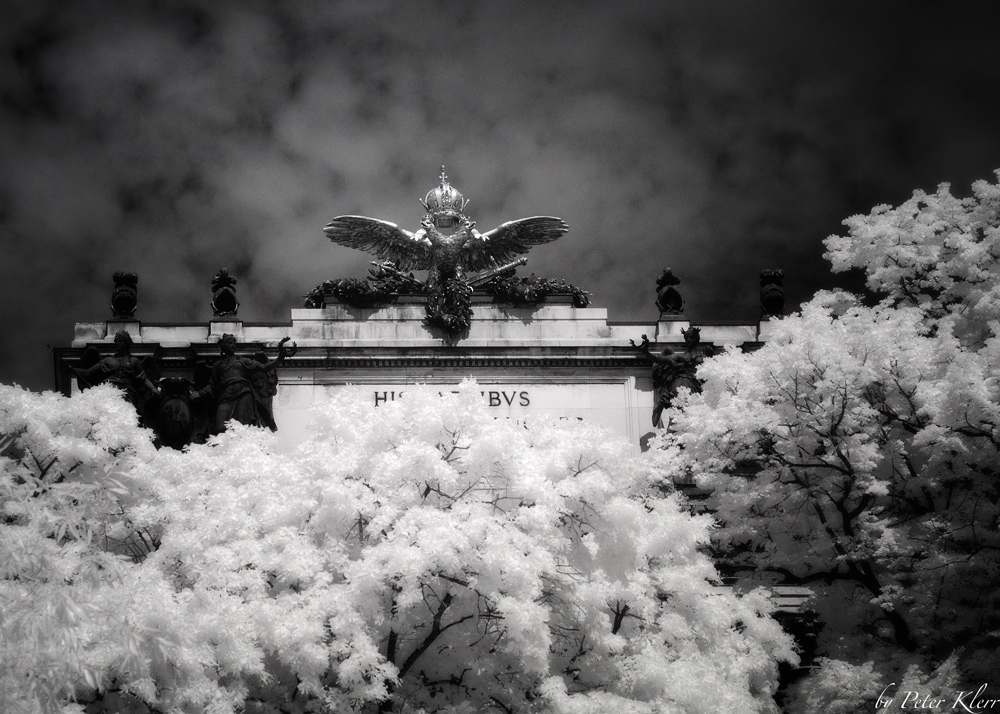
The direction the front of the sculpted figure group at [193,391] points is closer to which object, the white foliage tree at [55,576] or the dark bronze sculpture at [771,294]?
the white foliage tree

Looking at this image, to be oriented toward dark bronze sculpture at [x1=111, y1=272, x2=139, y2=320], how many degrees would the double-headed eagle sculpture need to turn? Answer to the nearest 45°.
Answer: approximately 90° to its right

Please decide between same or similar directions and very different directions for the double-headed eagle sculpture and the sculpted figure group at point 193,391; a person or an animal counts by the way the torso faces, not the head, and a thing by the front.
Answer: same or similar directions

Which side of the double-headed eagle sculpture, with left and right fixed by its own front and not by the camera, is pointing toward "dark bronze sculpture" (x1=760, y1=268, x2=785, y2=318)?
left

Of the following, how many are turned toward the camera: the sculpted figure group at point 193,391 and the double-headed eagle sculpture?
2

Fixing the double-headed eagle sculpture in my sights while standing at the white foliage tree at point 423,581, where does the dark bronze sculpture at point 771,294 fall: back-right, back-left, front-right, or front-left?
front-right

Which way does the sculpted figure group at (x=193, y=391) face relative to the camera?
toward the camera

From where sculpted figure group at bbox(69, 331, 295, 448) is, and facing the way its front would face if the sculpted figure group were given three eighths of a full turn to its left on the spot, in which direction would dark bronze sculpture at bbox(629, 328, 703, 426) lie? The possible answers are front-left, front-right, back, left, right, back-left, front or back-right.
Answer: front-right

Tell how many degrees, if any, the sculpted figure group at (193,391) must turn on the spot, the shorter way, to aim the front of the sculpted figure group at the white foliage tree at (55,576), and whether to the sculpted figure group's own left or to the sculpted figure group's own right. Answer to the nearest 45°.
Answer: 0° — it already faces it

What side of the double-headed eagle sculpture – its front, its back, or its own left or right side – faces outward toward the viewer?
front

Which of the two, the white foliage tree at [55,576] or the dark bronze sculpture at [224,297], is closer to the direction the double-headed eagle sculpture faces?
the white foliage tree

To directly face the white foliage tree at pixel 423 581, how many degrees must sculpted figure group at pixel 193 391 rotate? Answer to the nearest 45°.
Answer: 0° — it already faces it

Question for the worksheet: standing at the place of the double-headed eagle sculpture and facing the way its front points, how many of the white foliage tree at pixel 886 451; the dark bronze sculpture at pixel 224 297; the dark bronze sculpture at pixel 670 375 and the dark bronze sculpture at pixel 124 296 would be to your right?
2
